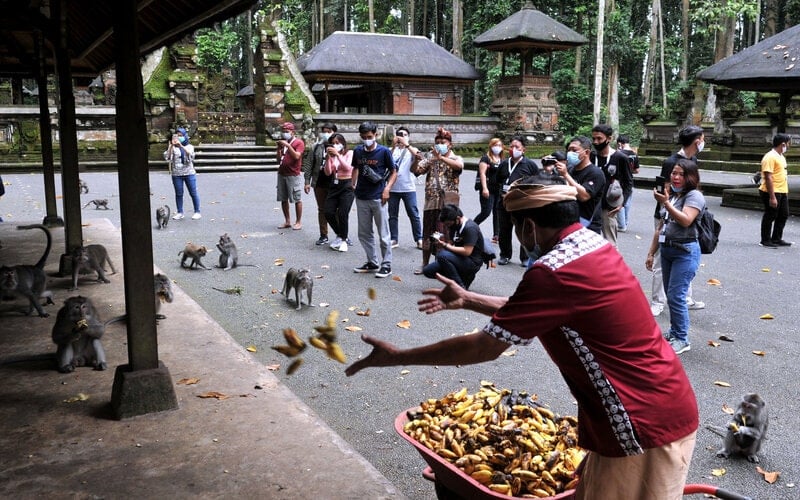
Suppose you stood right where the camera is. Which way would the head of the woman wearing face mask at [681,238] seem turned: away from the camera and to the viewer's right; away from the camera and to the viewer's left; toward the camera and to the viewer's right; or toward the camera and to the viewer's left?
toward the camera and to the viewer's left

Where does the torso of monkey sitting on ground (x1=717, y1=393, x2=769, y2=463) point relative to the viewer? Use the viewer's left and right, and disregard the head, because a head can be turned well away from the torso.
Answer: facing the viewer and to the left of the viewer

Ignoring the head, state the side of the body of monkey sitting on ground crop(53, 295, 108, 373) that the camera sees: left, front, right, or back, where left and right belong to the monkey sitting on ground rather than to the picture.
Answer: front

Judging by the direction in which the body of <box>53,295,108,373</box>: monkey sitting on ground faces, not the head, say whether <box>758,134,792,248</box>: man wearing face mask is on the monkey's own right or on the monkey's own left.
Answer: on the monkey's own left

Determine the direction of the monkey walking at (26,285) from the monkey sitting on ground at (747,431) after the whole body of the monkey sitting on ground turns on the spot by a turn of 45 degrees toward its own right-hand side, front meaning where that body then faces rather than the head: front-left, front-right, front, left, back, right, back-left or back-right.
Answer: front

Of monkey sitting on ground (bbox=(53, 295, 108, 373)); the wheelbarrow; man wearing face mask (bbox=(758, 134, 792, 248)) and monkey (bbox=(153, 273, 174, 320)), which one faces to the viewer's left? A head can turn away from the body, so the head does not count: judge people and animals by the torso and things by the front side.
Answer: the wheelbarrow

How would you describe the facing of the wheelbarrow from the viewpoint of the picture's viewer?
facing to the left of the viewer
